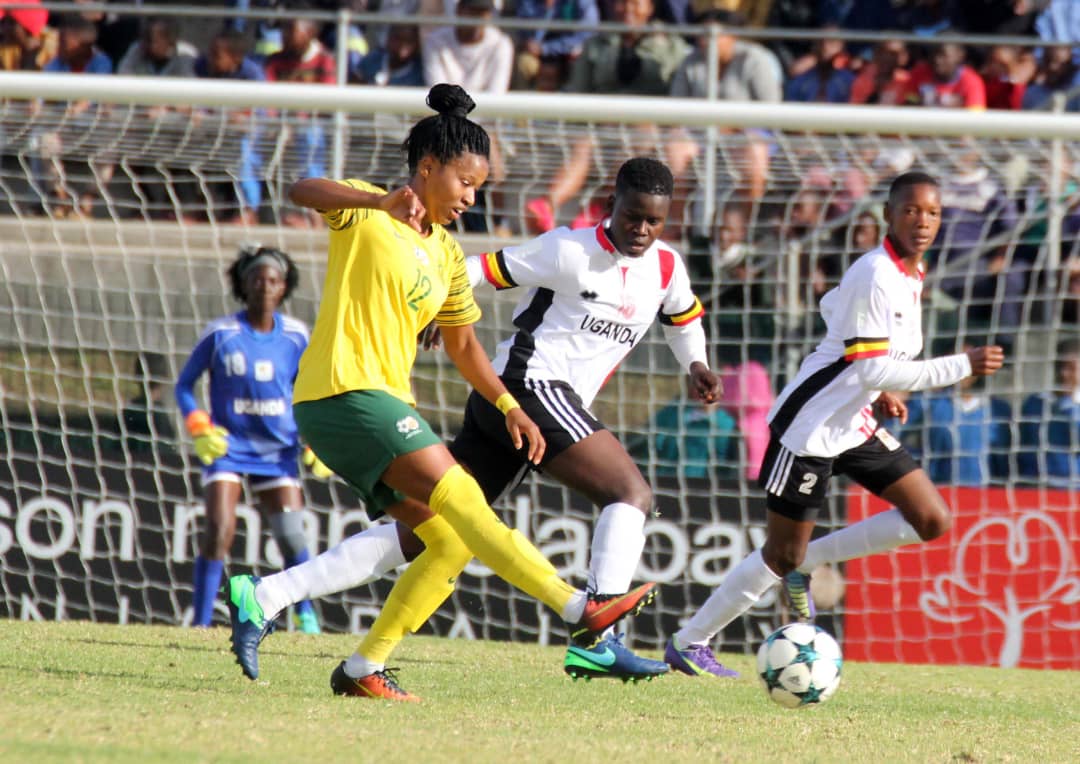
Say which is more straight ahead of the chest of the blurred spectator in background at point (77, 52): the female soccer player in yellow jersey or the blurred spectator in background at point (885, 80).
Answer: the female soccer player in yellow jersey

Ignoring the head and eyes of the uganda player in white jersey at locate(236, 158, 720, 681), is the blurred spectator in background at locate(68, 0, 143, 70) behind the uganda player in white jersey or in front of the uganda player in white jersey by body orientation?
behind

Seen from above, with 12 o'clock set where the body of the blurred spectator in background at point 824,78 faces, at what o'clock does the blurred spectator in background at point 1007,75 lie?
the blurred spectator in background at point 1007,75 is roughly at 9 o'clock from the blurred spectator in background at point 824,78.

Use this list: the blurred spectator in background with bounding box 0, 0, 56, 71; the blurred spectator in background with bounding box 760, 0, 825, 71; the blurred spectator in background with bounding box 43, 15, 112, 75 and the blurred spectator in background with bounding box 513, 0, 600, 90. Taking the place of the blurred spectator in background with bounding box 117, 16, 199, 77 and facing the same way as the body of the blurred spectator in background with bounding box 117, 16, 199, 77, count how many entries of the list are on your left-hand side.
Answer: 2

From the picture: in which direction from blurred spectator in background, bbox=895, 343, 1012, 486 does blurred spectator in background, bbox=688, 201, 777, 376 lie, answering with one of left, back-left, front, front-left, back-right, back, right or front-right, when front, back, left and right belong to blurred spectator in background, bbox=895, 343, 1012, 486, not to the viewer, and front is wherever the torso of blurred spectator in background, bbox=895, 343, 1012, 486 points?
right

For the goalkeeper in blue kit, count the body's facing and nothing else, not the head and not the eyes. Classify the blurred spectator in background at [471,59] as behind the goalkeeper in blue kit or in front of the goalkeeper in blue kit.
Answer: behind

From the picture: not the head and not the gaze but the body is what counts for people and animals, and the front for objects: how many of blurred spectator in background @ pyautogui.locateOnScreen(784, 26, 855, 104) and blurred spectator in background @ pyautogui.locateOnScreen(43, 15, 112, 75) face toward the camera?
2

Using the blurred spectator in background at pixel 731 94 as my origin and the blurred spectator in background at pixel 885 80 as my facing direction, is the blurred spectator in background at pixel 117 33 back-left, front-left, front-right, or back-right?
back-left

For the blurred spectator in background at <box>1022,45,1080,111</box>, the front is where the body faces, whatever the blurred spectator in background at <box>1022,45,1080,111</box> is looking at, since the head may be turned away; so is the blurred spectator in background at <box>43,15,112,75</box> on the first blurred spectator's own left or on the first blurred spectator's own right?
on the first blurred spectator's own right
